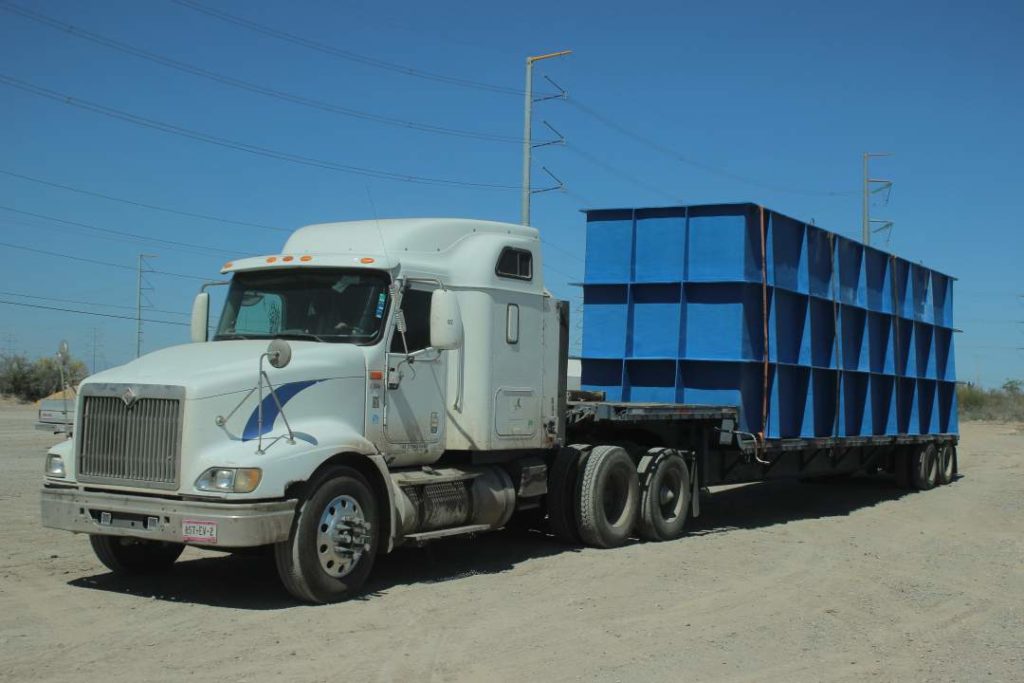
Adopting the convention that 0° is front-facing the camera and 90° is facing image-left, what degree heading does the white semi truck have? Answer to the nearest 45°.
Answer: approximately 45°

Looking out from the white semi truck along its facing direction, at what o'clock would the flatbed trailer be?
The flatbed trailer is roughly at 6 o'clock from the white semi truck.

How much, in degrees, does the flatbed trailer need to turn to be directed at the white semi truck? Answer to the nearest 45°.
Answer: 0° — it already faces it
